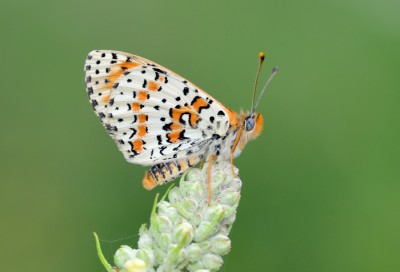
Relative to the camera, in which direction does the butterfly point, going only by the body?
to the viewer's right
